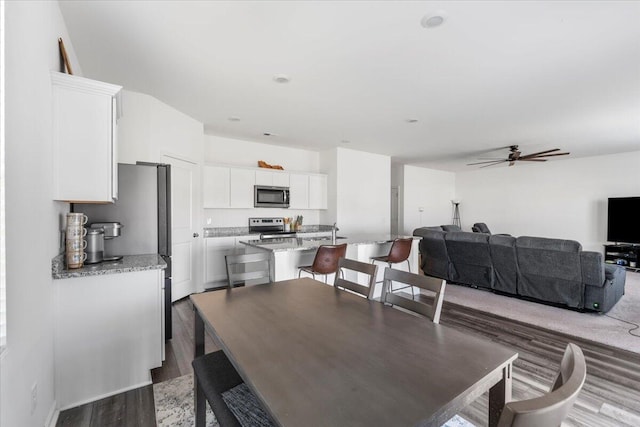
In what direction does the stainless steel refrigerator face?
to the viewer's right

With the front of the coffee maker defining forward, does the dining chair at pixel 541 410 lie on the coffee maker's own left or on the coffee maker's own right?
on the coffee maker's own right

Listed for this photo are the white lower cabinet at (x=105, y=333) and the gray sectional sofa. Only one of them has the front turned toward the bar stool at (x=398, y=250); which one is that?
the white lower cabinet

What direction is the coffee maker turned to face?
to the viewer's right

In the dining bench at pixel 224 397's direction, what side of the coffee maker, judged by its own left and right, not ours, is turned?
right

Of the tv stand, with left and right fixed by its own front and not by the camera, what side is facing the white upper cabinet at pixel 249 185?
front

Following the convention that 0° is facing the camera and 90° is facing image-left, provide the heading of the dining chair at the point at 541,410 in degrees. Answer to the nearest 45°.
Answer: approximately 135°

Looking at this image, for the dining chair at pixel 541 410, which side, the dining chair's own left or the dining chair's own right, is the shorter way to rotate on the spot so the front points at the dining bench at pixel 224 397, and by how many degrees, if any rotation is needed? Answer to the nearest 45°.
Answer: approximately 45° to the dining chair's own left

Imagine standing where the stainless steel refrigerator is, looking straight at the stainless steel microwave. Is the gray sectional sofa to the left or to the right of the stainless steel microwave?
right

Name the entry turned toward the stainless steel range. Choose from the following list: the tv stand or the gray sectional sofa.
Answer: the tv stand

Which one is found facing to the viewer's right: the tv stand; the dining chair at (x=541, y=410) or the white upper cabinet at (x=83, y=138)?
the white upper cabinet

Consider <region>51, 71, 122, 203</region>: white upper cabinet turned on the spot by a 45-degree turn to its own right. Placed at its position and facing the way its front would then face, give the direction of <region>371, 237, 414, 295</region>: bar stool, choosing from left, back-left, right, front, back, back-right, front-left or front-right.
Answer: front-left

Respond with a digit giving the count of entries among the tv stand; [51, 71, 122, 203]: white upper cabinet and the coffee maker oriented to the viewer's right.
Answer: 2

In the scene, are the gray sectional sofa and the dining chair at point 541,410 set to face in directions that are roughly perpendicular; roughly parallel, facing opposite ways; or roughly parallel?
roughly perpendicular

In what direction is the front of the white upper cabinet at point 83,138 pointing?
to the viewer's right
